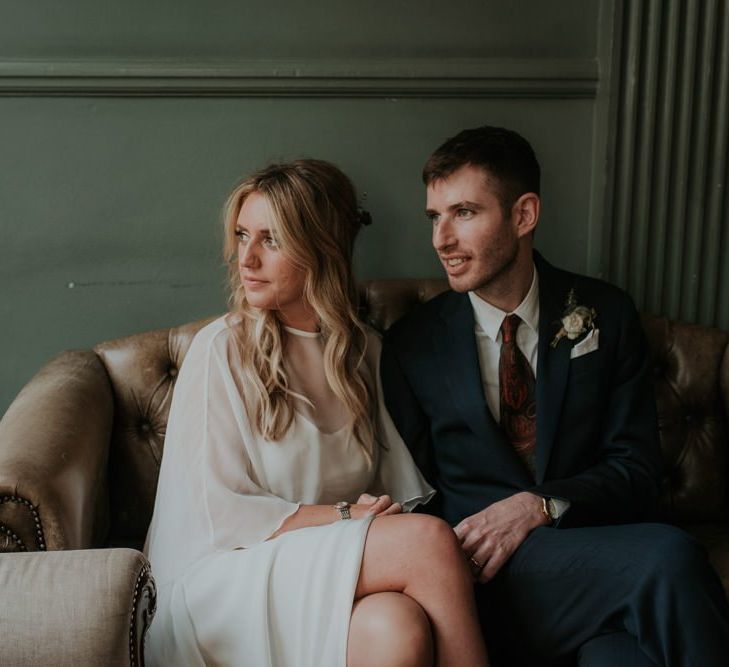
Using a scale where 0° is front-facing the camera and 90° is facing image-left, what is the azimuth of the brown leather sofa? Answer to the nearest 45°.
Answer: approximately 0°

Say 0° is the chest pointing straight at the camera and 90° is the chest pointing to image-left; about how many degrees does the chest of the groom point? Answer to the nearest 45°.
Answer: approximately 0°
